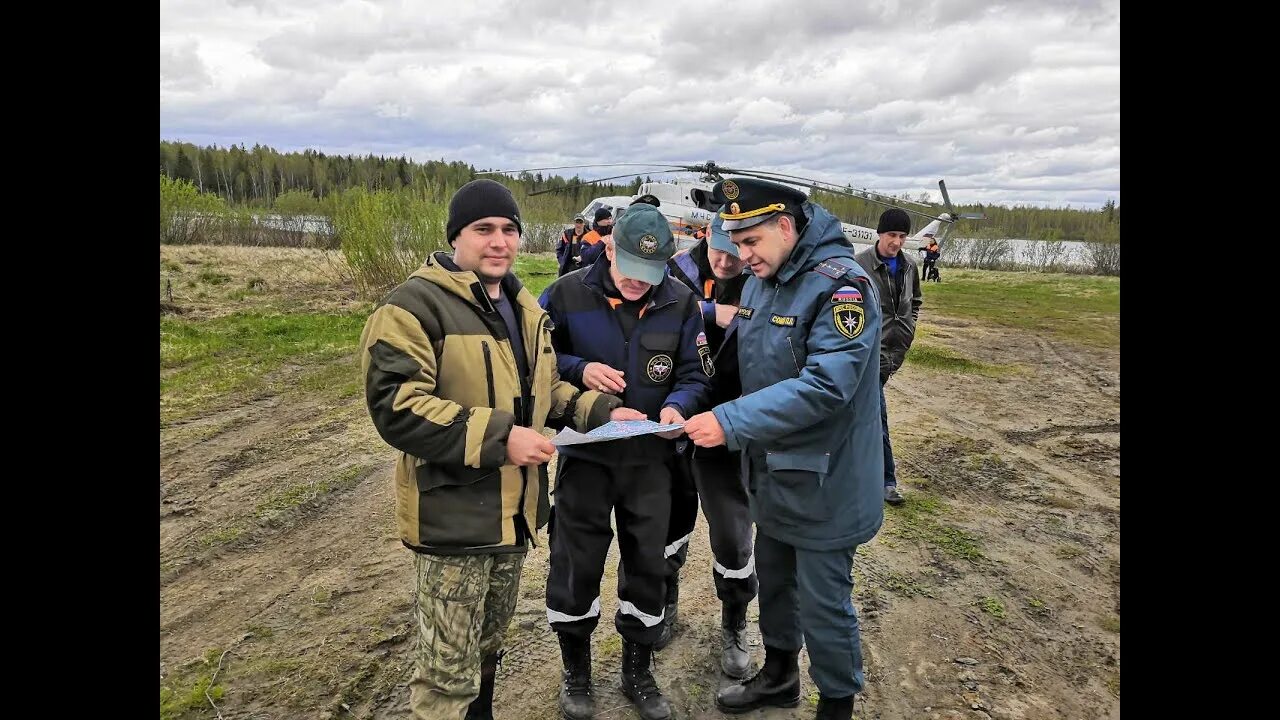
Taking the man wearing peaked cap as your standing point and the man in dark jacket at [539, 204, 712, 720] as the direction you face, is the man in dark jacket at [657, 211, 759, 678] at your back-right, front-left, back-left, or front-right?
front-right

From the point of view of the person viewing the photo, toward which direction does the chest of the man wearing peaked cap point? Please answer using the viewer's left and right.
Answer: facing the viewer and to the left of the viewer

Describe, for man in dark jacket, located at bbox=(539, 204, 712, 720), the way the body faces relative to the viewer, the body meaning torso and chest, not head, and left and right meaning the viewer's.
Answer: facing the viewer

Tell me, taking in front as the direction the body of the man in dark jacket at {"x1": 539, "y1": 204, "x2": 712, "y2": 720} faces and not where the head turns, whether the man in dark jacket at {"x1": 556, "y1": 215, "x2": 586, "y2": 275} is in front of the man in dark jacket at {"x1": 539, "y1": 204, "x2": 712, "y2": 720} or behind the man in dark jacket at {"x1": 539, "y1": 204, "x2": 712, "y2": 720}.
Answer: behind

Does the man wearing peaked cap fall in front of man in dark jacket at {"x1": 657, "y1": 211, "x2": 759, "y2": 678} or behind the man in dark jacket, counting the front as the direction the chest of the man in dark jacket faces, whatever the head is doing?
in front

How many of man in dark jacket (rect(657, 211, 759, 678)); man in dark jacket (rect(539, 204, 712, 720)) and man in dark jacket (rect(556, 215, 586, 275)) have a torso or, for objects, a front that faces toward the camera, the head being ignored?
3

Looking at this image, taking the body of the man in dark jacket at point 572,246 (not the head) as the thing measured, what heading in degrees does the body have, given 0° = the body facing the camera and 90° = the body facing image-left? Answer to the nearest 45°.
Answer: approximately 0°

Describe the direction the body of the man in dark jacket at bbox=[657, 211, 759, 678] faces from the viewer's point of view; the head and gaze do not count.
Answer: toward the camera

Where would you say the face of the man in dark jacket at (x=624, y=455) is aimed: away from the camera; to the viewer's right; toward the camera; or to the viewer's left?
toward the camera

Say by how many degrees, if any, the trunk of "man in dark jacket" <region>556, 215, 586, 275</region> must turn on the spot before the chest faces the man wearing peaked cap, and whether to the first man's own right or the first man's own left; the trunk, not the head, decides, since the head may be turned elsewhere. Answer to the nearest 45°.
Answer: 0° — they already face them
